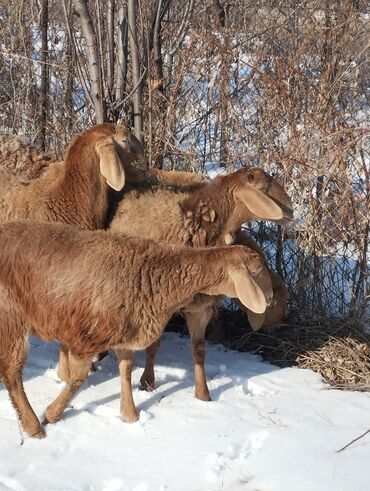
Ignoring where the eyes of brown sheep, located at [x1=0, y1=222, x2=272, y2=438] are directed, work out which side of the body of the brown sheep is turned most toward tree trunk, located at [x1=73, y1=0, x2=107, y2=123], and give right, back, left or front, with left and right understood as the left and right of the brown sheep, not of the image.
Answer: left

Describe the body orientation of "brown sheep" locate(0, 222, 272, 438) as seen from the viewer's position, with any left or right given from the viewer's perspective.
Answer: facing to the right of the viewer

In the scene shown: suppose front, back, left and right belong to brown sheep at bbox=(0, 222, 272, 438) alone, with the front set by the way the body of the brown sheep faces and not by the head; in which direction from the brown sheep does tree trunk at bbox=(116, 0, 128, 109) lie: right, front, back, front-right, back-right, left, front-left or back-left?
left

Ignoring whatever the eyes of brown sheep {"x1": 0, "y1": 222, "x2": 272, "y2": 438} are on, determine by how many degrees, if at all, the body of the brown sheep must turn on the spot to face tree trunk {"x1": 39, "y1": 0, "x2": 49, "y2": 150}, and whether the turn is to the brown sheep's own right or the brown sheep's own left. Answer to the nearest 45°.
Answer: approximately 90° to the brown sheep's own left

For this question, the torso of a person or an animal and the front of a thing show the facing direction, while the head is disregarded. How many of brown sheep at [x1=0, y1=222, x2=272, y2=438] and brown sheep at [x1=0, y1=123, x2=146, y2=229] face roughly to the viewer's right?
2

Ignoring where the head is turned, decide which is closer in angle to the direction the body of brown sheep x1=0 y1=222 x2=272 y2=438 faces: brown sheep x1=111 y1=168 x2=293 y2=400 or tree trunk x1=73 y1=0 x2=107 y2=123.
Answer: the brown sheep

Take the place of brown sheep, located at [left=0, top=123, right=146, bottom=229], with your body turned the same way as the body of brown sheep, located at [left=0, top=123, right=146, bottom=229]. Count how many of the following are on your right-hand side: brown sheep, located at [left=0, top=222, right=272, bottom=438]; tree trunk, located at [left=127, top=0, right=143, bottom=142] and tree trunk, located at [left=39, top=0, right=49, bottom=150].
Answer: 1

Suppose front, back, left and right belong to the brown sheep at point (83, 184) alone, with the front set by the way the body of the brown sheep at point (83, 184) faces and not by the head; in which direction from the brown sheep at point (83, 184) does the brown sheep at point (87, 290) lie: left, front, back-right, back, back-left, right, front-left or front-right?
right

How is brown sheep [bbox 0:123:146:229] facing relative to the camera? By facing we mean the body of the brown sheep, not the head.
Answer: to the viewer's right
